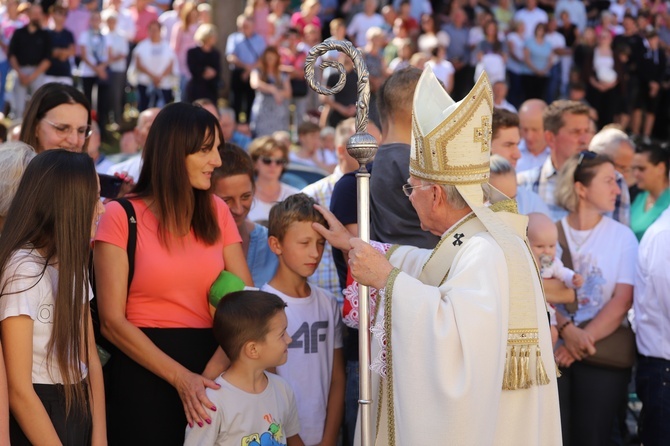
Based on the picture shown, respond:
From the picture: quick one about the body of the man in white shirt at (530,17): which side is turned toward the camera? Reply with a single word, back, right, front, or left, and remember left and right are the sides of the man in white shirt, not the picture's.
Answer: front

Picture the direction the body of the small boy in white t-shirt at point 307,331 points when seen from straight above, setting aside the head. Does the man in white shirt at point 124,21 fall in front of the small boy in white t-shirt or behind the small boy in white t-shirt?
behind

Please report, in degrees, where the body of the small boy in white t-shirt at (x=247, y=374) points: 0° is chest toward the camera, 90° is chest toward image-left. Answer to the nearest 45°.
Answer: approximately 315°

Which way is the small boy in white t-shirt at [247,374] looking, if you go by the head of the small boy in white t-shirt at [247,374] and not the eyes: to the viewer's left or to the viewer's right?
to the viewer's right

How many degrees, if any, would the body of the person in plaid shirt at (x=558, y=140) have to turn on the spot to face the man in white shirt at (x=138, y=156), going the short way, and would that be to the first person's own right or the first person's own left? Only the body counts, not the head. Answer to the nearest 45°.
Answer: approximately 135° to the first person's own right

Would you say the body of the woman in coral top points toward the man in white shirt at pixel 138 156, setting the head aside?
no

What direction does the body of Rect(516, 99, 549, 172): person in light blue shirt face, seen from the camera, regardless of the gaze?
toward the camera

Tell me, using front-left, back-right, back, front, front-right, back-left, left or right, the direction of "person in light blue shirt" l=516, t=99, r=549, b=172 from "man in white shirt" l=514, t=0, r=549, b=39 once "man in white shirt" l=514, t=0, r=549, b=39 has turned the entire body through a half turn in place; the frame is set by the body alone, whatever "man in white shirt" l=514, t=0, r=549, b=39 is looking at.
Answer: back

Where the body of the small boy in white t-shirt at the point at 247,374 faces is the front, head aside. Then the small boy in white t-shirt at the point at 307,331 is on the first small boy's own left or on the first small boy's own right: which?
on the first small boy's own left

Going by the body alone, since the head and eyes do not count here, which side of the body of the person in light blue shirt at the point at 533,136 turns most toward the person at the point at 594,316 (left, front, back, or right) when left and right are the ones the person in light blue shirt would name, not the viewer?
front

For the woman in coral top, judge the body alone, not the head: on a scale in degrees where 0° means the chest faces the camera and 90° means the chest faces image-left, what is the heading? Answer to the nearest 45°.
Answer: approximately 315°

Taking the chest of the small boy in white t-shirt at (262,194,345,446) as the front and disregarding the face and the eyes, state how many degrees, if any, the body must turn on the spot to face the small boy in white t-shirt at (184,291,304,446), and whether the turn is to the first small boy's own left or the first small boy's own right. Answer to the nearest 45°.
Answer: approximately 90° to the first small boy's own right

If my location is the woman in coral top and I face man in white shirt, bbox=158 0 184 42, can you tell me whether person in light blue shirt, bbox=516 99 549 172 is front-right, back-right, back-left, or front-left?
front-right

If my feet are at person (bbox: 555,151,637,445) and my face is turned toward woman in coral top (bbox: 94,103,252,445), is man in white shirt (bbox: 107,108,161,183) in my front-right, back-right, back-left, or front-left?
front-right

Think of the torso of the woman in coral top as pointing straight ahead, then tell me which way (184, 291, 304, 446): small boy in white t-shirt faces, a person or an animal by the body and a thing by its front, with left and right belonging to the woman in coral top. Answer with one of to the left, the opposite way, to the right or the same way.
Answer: the same way

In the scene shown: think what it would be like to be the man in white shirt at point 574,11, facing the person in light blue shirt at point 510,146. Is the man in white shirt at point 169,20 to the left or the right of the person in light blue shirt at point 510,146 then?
right

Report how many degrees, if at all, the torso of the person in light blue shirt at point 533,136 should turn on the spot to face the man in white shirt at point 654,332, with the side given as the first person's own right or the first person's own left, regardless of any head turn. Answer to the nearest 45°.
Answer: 0° — they already face them

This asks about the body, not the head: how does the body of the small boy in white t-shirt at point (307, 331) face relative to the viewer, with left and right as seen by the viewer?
facing the viewer and to the right of the viewer
